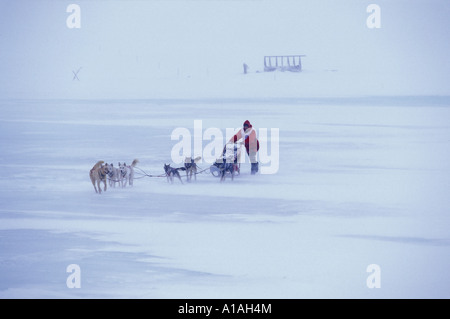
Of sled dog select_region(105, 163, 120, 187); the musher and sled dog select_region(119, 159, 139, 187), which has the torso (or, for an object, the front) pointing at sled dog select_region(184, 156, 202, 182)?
the musher

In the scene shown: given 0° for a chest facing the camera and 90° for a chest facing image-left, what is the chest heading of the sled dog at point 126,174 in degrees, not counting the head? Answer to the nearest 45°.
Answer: approximately 45°

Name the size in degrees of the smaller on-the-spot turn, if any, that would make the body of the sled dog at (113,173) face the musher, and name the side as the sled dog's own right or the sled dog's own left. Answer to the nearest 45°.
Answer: approximately 180°

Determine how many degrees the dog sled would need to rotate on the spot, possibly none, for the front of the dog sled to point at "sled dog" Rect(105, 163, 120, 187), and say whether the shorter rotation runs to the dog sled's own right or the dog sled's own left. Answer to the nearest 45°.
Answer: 0° — it already faces it

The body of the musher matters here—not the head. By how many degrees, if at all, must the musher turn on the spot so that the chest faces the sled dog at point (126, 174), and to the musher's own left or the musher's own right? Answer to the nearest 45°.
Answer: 0° — they already face it

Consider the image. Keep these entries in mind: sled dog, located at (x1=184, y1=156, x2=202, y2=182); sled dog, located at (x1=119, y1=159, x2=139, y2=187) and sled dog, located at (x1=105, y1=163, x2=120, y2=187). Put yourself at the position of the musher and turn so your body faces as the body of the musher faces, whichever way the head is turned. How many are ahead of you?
3

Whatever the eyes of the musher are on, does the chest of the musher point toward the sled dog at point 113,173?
yes
